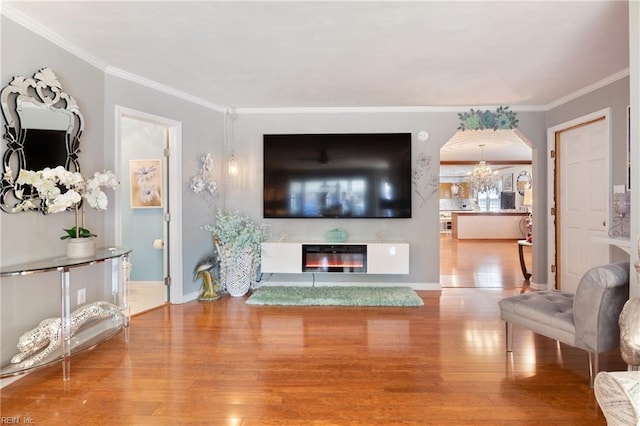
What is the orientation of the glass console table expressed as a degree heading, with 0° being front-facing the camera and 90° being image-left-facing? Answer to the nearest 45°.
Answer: approximately 315°

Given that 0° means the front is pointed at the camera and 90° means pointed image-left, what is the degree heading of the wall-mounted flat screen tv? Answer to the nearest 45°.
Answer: approximately 0°

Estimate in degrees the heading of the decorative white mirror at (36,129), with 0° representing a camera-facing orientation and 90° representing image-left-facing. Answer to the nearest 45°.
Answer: approximately 315°

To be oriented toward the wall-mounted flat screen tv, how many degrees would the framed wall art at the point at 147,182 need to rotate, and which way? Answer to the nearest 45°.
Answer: approximately 45° to its left

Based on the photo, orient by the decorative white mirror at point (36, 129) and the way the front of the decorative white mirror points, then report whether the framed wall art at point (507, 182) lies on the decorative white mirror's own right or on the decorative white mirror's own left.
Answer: on the decorative white mirror's own left

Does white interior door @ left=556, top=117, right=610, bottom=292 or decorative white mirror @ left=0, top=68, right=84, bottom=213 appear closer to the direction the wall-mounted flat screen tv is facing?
the decorative white mirror
